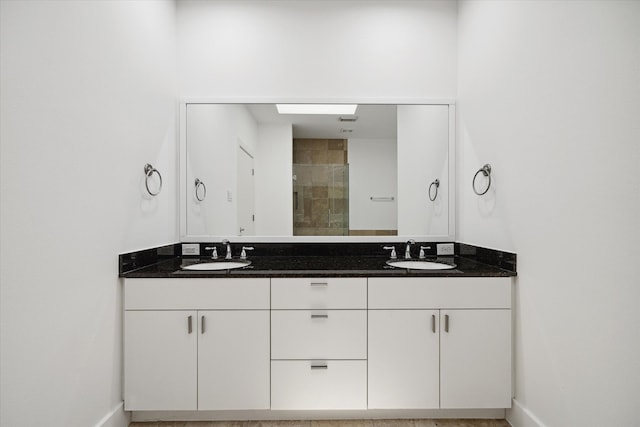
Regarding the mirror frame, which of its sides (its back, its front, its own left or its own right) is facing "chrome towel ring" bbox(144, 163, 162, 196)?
right

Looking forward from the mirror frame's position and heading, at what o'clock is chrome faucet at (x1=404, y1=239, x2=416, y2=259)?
The chrome faucet is roughly at 9 o'clock from the mirror frame.

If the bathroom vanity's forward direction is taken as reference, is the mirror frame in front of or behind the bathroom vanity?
behind

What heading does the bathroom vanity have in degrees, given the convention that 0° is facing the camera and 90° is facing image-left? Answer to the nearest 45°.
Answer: approximately 0°

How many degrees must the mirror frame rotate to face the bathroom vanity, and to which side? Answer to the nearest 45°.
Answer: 0° — it already faces it

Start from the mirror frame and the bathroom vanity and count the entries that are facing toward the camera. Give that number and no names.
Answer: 2
